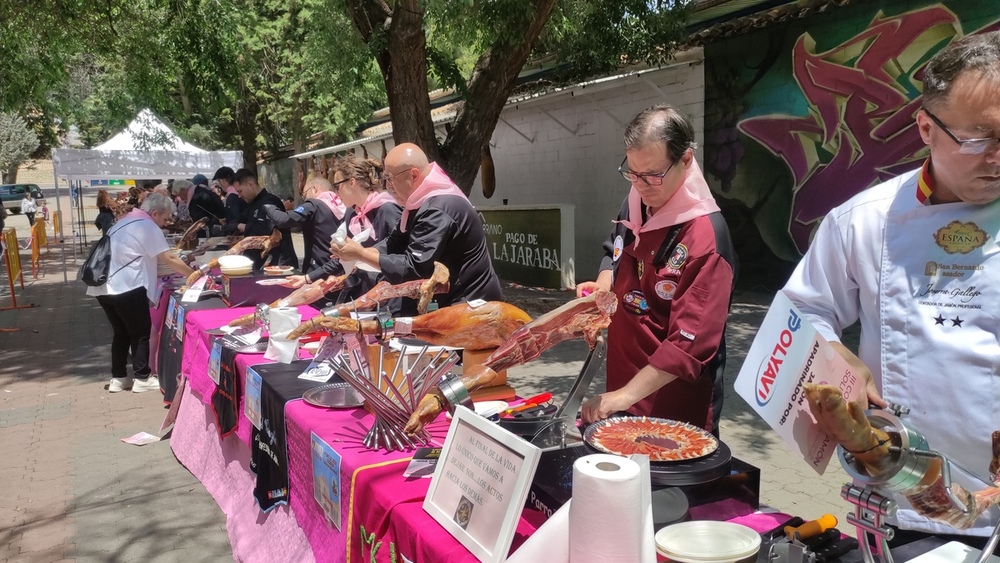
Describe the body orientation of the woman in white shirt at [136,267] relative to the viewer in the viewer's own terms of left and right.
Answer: facing away from the viewer and to the right of the viewer

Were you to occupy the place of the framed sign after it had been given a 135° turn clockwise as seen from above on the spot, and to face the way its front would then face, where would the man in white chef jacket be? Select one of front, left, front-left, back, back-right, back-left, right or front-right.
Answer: right

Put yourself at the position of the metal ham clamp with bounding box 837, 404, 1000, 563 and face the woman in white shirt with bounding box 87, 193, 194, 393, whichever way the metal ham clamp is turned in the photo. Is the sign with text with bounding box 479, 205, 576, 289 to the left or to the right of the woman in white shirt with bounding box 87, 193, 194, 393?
right

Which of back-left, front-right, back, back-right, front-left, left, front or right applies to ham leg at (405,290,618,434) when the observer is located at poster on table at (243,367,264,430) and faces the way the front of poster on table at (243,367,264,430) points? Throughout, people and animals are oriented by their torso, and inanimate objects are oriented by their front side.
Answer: left

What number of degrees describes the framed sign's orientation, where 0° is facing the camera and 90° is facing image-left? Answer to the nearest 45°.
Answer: approximately 45°

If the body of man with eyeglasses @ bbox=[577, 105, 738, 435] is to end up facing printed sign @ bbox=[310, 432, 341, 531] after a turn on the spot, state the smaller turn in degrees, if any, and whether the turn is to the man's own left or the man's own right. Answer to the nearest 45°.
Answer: approximately 45° to the man's own right

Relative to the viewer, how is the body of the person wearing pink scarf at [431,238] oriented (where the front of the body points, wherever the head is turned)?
to the viewer's left

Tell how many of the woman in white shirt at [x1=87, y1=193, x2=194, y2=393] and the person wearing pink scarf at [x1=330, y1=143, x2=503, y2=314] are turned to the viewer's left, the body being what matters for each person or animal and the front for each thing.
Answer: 1

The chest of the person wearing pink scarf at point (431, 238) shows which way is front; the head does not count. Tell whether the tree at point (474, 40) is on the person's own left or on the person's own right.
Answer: on the person's own right

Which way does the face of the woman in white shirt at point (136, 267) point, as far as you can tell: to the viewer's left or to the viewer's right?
to the viewer's right

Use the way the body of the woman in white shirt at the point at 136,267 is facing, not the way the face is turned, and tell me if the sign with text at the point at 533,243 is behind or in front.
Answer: in front

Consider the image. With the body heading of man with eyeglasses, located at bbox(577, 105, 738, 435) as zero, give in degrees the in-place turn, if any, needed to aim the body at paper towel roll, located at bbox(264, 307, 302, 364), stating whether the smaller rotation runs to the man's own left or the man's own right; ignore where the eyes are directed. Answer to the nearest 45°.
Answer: approximately 90° to the man's own right

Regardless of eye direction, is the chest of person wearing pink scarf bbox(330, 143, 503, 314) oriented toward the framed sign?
no

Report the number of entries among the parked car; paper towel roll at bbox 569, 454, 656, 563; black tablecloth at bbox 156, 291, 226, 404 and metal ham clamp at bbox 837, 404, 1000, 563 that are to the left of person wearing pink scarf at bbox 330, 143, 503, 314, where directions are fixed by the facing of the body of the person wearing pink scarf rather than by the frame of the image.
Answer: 2

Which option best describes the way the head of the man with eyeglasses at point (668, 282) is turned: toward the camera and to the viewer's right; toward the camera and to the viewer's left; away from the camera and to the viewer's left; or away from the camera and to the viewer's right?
toward the camera and to the viewer's left

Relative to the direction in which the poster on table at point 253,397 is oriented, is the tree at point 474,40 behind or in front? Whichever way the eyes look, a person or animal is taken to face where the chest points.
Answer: behind

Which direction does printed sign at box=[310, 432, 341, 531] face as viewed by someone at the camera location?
facing the viewer and to the left of the viewer
